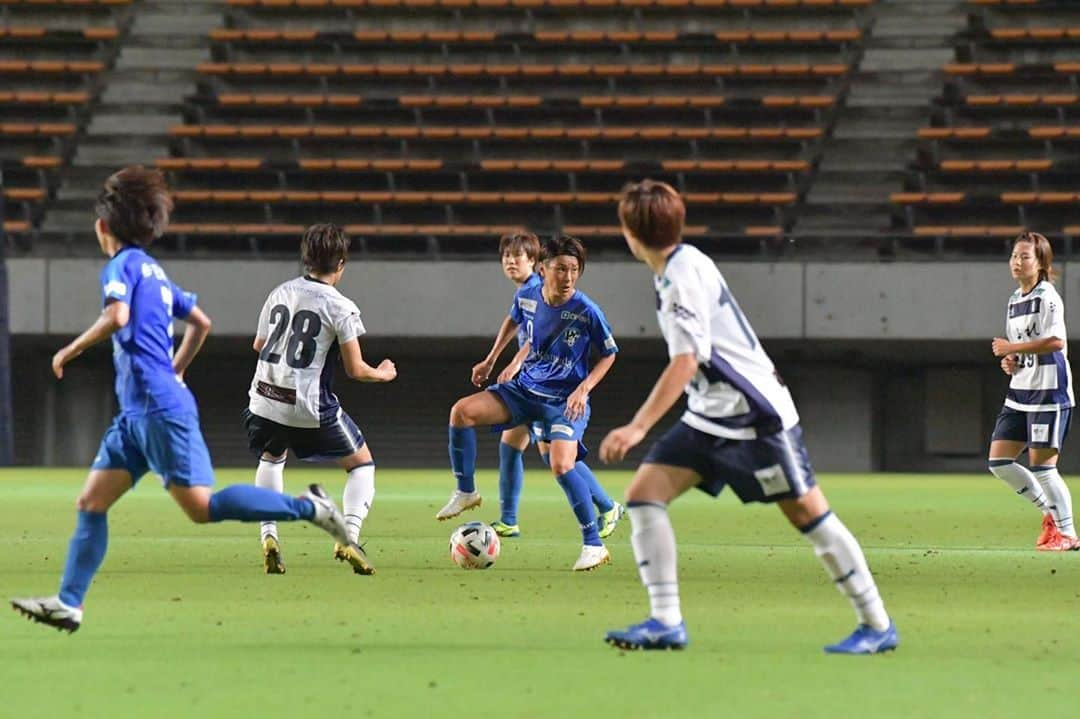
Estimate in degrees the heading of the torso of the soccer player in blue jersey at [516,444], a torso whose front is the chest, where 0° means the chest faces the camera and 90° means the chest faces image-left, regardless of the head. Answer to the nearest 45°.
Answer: approximately 45°

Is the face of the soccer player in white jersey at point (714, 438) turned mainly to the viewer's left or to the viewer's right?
to the viewer's left

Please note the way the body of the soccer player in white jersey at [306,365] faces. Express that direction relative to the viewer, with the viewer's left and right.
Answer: facing away from the viewer and to the right of the viewer

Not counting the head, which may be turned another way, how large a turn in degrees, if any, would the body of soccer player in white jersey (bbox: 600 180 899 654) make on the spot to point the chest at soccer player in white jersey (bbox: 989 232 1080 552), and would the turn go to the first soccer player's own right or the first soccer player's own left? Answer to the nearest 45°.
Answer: approximately 90° to the first soccer player's own right
